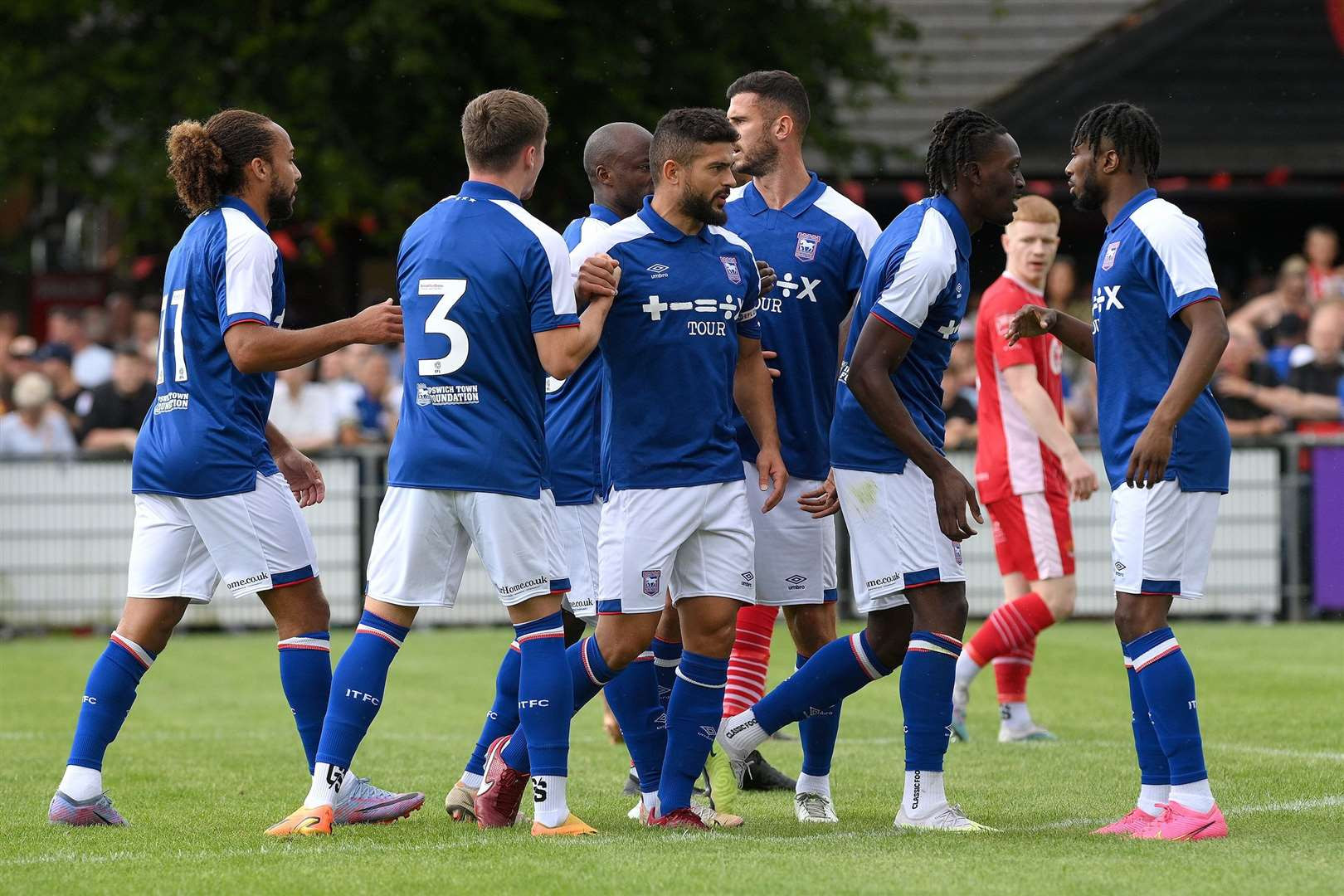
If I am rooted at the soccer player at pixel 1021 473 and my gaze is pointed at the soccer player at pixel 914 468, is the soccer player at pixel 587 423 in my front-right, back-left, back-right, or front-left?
front-right

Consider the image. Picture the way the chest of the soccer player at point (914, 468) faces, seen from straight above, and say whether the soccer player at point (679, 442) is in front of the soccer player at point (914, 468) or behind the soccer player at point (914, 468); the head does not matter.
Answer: behind

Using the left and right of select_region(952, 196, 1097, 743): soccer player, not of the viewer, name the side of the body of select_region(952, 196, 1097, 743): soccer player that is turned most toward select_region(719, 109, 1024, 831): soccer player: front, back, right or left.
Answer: right

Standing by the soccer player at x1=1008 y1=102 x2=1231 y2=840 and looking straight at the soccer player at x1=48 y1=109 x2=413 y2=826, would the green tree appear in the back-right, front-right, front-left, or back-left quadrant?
front-right

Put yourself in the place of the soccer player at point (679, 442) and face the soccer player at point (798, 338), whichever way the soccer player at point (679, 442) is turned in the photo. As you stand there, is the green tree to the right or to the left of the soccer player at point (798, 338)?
left

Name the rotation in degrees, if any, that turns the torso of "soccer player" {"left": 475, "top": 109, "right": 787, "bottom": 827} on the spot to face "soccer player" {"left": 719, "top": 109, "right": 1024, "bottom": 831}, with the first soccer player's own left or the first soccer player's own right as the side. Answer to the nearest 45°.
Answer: approximately 45° to the first soccer player's own left

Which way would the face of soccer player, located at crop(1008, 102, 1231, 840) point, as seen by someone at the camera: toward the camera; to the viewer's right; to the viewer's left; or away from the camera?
to the viewer's left

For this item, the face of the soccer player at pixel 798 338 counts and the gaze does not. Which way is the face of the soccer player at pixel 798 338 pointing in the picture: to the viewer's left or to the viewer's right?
to the viewer's left

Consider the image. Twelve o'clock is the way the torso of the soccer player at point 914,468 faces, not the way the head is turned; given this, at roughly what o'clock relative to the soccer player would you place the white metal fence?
The white metal fence is roughly at 8 o'clock from the soccer player.

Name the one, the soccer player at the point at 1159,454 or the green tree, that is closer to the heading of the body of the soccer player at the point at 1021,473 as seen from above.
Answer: the soccer player

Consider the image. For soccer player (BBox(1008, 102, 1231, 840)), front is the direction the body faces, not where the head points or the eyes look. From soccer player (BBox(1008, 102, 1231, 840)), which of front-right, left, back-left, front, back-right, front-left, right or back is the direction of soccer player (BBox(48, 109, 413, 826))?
front

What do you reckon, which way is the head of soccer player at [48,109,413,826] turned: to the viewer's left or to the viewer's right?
to the viewer's right

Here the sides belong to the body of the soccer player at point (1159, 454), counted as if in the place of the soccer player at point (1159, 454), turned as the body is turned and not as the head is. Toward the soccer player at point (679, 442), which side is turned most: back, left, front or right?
front

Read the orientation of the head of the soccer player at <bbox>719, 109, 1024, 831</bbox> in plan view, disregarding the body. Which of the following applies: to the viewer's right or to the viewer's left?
to the viewer's right

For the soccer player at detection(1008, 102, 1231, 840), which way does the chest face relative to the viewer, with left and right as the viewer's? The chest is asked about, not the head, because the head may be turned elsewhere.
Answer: facing to the left of the viewer

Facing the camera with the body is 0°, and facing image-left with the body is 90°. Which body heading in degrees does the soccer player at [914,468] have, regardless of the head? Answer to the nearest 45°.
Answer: approximately 270°
